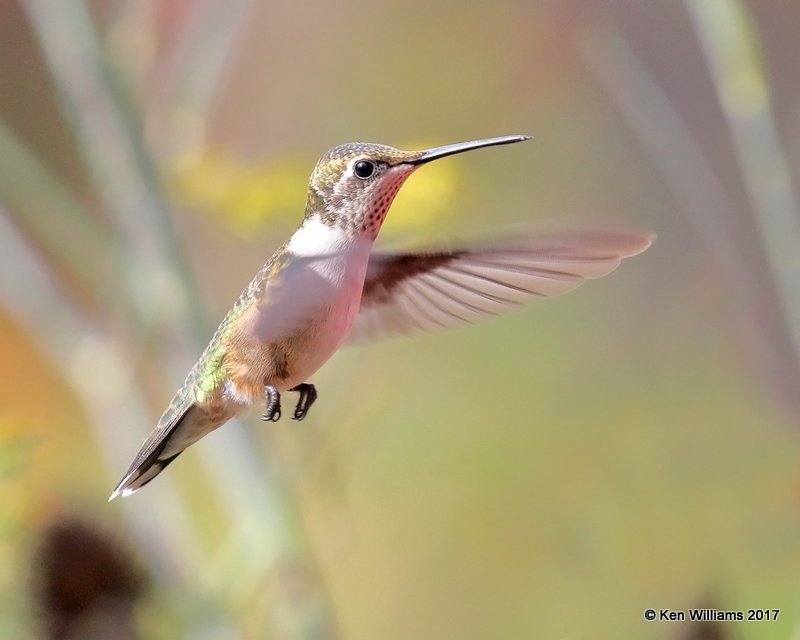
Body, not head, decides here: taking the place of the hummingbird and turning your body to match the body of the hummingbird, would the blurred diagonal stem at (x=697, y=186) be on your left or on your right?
on your left

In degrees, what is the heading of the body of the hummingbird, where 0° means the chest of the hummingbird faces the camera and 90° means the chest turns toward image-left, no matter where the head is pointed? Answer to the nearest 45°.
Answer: approximately 270°
